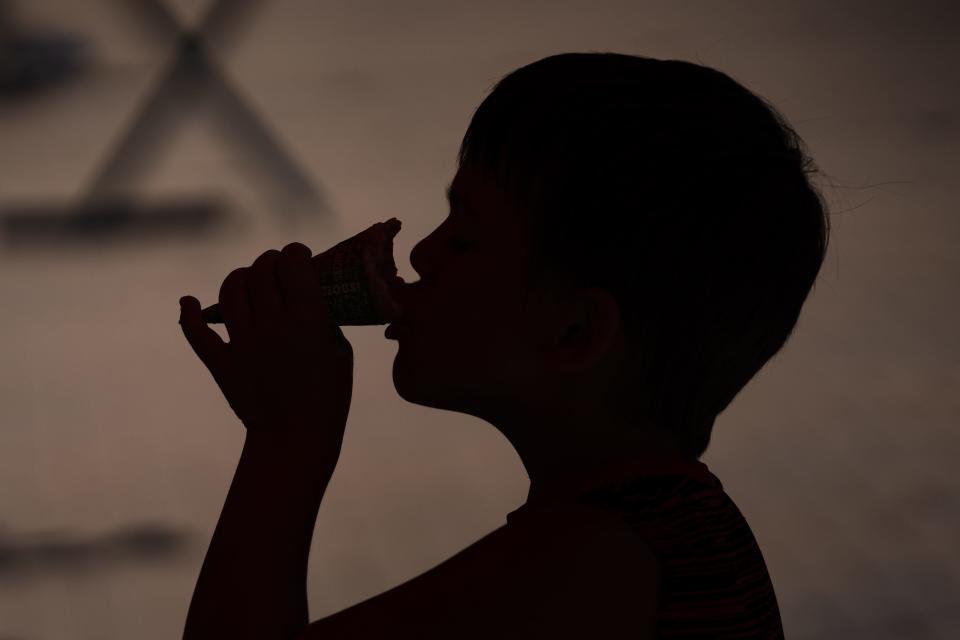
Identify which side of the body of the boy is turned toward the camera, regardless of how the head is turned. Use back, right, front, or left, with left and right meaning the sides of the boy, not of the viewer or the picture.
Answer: left

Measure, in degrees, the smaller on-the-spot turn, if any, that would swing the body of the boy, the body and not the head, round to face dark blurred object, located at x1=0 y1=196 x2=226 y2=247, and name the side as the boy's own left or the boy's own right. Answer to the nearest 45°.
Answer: approximately 45° to the boy's own right

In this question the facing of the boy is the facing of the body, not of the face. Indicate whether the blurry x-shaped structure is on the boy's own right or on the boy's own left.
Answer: on the boy's own right

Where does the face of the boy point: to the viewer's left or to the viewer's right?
to the viewer's left
